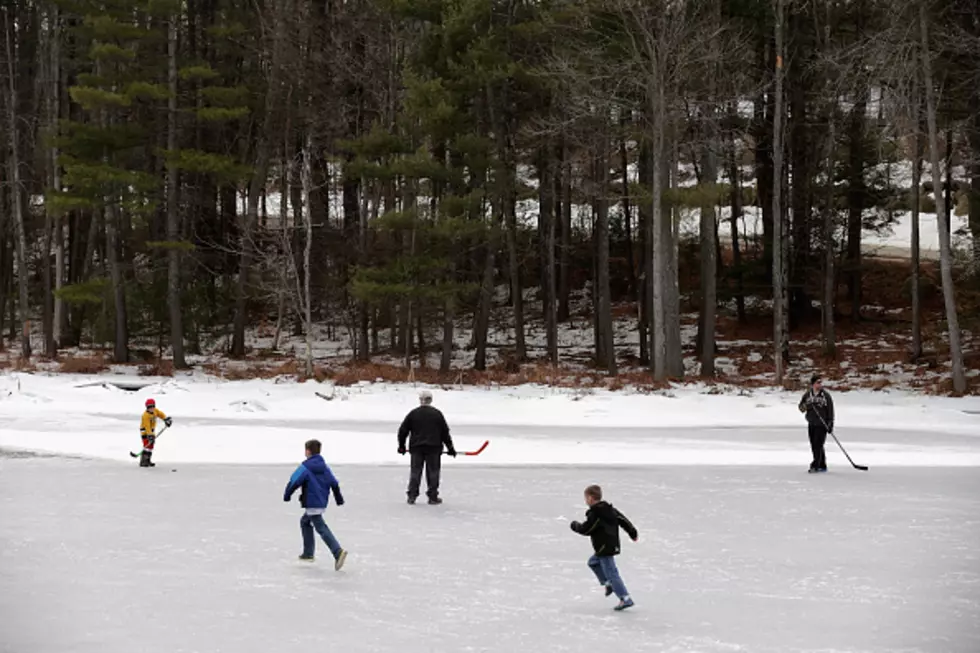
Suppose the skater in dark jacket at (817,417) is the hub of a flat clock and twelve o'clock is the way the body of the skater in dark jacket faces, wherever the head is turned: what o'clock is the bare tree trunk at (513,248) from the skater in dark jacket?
The bare tree trunk is roughly at 5 o'clock from the skater in dark jacket.

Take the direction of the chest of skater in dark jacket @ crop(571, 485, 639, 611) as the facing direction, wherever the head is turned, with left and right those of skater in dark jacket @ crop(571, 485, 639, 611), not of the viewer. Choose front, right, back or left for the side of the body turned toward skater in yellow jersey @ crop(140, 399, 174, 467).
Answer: front

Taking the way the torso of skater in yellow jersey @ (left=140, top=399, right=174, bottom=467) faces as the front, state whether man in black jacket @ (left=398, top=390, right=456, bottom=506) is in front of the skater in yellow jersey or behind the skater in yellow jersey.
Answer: in front

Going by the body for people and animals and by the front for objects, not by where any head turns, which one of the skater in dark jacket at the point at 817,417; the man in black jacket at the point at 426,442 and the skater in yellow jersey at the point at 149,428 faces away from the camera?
the man in black jacket

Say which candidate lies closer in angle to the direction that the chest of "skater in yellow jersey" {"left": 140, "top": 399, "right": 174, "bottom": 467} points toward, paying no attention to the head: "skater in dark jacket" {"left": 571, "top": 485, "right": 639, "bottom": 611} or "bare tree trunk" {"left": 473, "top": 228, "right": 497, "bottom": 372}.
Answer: the skater in dark jacket

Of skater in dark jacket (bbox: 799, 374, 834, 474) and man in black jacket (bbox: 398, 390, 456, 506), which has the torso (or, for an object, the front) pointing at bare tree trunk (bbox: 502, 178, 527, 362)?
the man in black jacket

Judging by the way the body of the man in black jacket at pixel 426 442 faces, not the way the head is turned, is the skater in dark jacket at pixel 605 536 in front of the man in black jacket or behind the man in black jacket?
behind

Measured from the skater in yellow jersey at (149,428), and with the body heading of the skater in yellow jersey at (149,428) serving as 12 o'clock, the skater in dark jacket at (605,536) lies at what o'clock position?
the skater in dark jacket at (605,536) is roughly at 1 o'clock from the skater in yellow jersey at (149,428).

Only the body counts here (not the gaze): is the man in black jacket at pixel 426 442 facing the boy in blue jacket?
no

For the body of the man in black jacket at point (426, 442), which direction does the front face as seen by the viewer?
away from the camera

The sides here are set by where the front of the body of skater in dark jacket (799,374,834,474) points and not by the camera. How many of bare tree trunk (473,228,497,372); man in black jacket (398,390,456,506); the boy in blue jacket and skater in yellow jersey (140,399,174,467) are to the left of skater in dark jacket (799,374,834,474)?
0

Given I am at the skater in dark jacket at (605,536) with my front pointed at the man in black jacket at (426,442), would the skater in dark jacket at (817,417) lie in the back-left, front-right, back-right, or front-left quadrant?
front-right

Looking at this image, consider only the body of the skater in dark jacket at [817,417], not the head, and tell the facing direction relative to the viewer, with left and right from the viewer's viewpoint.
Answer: facing the viewer

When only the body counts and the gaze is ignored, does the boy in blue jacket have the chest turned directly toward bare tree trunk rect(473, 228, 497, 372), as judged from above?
no

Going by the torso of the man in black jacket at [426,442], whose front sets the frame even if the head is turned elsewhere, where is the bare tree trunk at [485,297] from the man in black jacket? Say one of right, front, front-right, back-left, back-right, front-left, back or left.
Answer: front

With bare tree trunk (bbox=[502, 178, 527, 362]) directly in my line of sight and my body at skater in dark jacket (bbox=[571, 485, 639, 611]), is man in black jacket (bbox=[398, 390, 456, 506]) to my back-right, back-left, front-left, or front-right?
front-left

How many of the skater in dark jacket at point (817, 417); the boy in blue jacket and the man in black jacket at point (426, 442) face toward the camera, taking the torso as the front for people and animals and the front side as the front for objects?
1

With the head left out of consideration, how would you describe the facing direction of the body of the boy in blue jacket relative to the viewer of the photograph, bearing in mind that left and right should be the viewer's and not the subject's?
facing away from the viewer and to the left of the viewer
